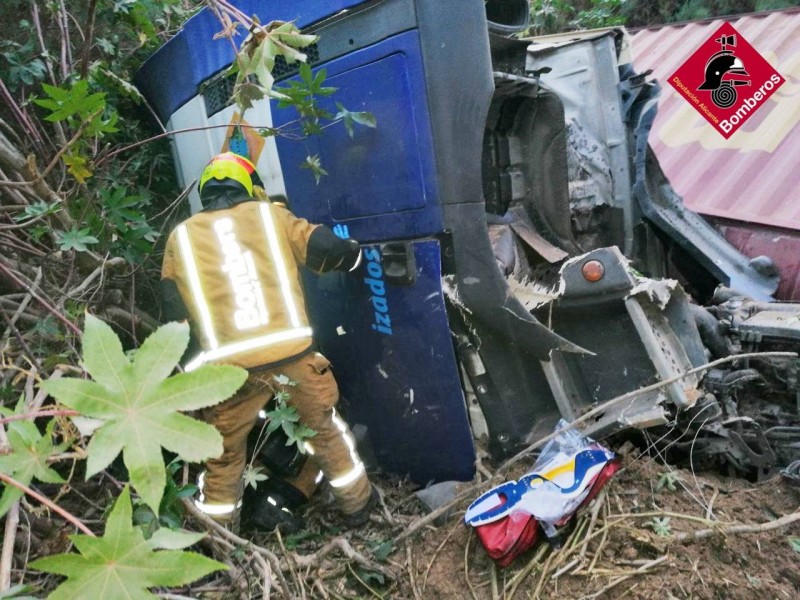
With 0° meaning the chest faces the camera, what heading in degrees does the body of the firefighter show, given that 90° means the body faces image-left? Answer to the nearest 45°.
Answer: approximately 180°

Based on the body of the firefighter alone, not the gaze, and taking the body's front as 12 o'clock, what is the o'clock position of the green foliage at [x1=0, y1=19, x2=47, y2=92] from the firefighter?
The green foliage is roughly at 11 o'clock from the firefighter.

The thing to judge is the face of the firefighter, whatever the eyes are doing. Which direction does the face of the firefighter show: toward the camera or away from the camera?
away from the camera

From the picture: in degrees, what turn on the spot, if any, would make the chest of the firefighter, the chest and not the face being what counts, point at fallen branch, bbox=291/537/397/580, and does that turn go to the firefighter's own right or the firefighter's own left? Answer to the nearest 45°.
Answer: approximately 180°

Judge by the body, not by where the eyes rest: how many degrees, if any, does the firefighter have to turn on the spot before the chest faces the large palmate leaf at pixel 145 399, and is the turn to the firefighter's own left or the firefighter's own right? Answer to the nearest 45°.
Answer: approximately 180°
